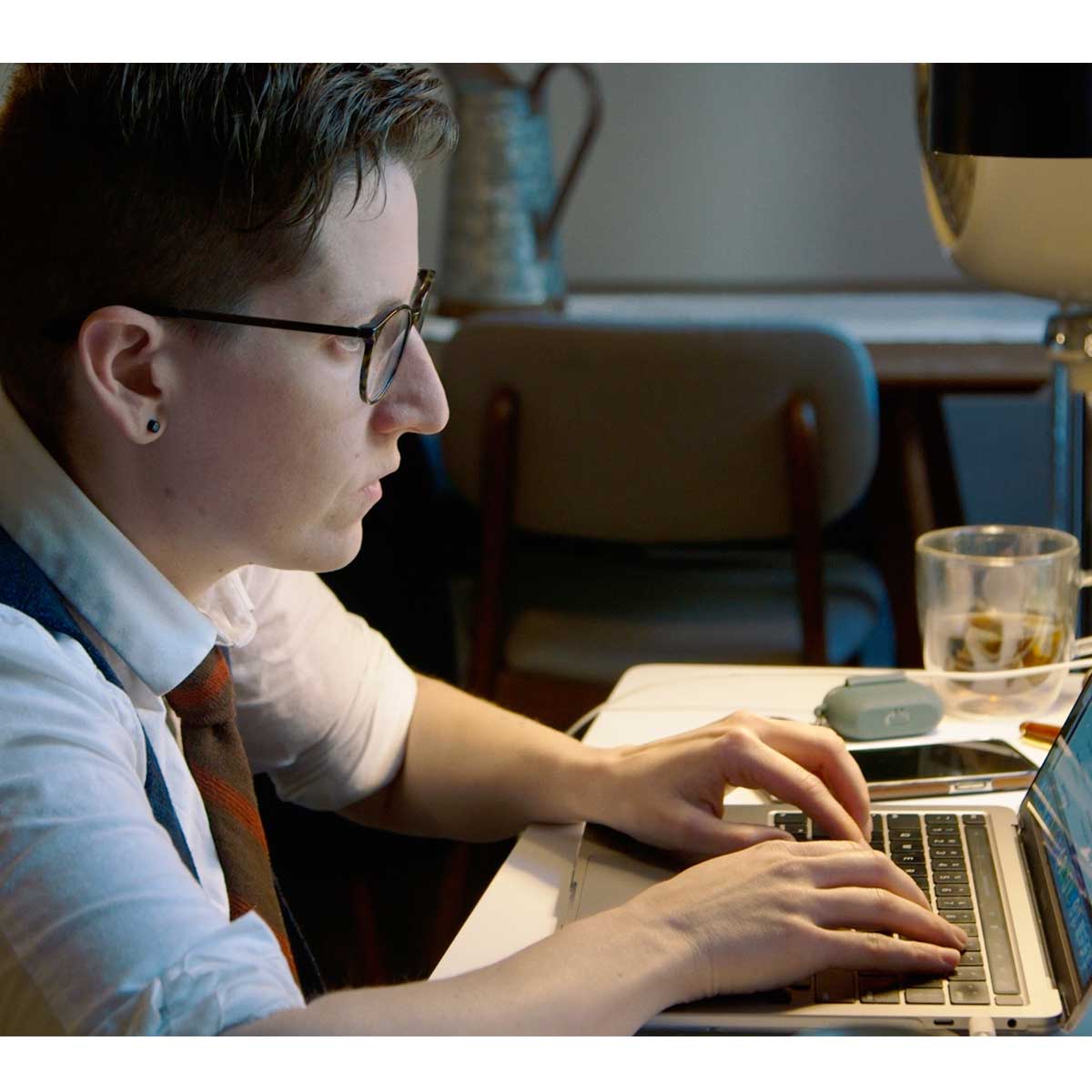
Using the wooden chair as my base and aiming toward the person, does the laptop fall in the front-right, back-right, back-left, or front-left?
front-left

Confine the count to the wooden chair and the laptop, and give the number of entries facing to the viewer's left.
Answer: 1

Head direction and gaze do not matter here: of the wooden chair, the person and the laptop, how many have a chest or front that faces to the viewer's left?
1

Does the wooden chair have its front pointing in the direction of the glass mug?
no

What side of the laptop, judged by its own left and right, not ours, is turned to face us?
left

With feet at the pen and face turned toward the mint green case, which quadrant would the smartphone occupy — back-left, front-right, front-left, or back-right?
front-left

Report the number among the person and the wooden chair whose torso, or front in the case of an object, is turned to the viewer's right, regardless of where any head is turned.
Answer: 1

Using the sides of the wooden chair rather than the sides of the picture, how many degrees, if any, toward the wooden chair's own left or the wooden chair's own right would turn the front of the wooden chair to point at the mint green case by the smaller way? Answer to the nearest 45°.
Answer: approximately 180°

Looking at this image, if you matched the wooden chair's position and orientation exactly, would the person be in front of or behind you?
behind

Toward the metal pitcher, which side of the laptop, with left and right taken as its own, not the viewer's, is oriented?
right

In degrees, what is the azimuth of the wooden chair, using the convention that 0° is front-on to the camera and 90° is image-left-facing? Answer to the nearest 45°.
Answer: approximately 180°

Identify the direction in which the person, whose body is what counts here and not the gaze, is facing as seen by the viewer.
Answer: to the viewer's right

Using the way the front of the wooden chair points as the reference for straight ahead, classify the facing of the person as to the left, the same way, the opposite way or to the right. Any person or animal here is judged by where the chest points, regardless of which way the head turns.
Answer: to the right

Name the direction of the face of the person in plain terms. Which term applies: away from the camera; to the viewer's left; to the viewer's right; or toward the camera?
to the viewer's right
